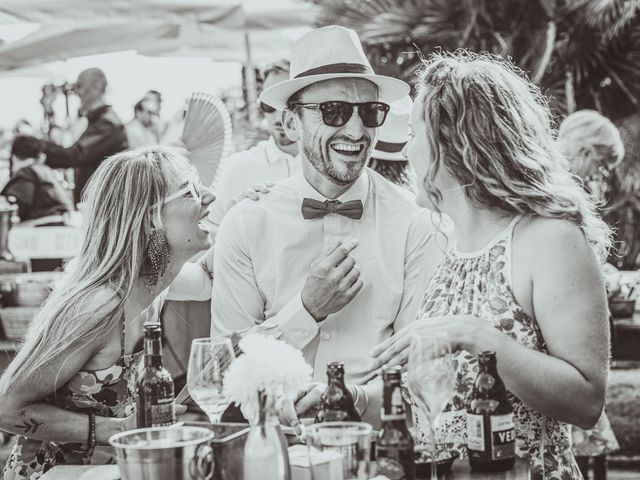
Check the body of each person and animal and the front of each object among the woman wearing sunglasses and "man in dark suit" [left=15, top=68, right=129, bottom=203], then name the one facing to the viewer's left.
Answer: the man in dark suit

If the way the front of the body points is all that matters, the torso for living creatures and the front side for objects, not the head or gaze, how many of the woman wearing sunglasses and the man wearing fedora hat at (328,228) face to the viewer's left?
0

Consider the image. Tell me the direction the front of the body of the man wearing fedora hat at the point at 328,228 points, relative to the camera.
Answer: toward the camera

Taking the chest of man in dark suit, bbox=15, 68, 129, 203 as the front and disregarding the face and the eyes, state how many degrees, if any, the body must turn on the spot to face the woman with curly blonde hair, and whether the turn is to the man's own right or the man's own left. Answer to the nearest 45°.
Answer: approximately 90° to the man's own left

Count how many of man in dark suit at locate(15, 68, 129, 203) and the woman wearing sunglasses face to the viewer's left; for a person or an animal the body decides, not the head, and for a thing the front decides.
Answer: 1

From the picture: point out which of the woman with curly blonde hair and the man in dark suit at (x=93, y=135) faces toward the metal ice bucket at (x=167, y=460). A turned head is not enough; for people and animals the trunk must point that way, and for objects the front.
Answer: the woman with curly blonde hair

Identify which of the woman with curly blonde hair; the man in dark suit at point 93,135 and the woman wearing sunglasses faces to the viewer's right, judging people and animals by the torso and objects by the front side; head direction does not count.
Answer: the woman wearing sunglasses

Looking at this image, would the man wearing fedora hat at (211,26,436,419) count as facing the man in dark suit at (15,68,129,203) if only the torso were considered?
no

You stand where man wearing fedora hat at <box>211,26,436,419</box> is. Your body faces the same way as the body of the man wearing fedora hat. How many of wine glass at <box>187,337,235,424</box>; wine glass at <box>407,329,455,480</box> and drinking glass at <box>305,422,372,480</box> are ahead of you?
3

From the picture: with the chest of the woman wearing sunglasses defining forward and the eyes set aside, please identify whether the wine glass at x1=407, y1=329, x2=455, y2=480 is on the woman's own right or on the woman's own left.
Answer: on the woman's own right

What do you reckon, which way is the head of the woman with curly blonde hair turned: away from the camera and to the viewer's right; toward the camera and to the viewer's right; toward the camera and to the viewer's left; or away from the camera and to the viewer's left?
away from the camera and to the viewer's left

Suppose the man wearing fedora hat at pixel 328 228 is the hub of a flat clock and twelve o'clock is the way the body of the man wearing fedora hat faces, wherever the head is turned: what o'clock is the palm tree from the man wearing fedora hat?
The palm tree is roughly at 7 o'clock from the man wearing fedora hat.

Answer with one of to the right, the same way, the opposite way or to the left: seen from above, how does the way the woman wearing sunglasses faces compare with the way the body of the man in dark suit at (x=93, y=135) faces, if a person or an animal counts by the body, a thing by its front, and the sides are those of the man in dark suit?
the opposite way

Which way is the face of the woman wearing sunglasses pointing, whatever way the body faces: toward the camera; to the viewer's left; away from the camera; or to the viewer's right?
to the viewer's right

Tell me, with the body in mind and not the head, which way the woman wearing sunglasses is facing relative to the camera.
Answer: to the viewer's right

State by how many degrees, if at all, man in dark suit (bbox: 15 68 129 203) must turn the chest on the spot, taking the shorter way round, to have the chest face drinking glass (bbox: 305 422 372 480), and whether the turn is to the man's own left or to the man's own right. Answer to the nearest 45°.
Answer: approximately 90° to the man's own left

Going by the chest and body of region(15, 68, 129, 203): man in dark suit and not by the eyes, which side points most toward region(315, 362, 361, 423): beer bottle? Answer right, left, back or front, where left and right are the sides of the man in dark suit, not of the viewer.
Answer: left

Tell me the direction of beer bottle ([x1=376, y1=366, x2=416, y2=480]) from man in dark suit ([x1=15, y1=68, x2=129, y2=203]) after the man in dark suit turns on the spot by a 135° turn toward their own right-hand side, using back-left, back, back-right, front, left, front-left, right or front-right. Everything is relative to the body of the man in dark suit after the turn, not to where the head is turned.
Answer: back-right

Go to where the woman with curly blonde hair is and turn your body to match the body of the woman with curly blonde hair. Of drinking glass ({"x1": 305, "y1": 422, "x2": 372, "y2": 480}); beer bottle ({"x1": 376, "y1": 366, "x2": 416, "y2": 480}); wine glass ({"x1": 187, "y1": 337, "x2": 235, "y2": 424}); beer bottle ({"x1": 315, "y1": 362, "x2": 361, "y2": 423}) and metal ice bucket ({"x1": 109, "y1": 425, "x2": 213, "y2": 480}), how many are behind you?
0

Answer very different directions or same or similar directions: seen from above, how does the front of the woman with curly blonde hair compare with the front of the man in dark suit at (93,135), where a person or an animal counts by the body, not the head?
same or similar directions
